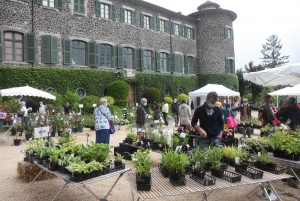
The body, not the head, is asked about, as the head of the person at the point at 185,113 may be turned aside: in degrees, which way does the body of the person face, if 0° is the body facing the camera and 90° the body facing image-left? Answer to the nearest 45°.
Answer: approximately 180°

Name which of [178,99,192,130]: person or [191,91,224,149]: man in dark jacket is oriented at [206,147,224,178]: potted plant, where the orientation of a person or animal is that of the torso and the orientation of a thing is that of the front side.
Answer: the man in dark jacket

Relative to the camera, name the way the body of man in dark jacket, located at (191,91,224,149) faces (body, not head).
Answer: toward the camera

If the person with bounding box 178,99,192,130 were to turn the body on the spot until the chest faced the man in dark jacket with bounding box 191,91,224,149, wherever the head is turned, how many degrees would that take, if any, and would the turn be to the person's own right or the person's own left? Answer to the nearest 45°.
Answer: approximately 180°

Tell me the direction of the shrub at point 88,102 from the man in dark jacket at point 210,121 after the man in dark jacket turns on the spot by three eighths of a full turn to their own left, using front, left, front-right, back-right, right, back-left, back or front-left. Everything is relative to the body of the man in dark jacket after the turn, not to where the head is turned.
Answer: left

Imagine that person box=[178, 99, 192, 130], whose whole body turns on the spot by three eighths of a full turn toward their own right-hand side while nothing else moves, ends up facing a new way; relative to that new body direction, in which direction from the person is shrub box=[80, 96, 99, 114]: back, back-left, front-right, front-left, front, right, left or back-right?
back

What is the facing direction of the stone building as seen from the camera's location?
facing the viewer and to the right of the viewer

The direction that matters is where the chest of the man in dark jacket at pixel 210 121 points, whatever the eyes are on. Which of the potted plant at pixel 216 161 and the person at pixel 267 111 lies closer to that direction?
the potted plant

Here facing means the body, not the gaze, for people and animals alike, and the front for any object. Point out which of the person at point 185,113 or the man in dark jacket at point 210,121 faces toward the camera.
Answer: the man in dark jacket

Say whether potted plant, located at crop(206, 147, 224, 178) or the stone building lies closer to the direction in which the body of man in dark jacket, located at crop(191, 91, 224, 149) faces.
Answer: the potted plant

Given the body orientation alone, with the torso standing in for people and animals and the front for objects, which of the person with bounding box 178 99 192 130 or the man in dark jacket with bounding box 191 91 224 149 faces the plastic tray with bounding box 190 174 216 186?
the man in dark jacket

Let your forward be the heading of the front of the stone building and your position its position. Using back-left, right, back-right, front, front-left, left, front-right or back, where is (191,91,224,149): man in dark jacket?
front-right

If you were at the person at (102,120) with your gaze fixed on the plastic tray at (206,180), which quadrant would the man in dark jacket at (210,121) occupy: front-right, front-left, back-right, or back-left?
front-left
